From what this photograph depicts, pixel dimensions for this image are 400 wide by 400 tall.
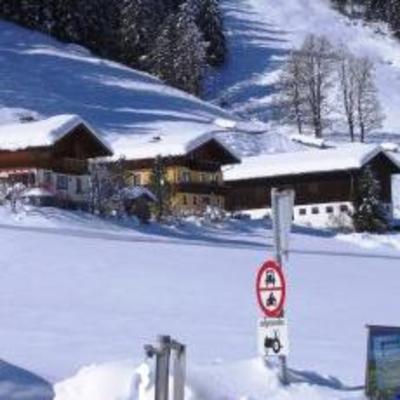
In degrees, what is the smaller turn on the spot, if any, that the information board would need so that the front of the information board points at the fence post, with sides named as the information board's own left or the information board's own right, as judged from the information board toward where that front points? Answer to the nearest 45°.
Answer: approximately 45° to the information board's own right

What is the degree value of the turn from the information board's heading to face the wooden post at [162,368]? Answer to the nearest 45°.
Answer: approximately 45° to its right

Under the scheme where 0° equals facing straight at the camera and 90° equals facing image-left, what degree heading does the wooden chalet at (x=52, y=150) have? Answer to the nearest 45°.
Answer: approximately 315°

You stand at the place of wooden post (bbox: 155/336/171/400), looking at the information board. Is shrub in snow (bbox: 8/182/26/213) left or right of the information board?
left

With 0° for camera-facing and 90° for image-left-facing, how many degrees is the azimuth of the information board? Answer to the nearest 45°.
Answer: approximately 0°
